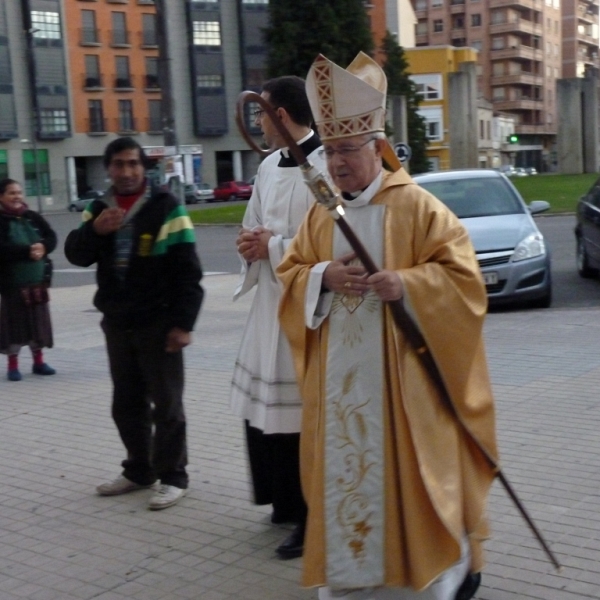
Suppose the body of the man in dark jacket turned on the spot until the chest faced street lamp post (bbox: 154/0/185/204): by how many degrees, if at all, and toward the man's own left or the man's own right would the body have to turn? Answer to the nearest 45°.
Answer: approximately 135° to the man's own right

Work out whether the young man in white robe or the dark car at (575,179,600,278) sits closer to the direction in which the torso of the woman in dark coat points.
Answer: the young man in white robe

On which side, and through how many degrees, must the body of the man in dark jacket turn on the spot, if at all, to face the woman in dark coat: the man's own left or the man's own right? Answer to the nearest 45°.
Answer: approximately 135° to the man's own right

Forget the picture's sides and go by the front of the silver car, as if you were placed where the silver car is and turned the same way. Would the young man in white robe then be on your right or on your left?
on your right

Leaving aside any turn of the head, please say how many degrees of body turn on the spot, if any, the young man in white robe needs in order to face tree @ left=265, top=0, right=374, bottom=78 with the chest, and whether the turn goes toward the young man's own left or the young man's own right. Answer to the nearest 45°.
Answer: approximately 135° to the young man's own right

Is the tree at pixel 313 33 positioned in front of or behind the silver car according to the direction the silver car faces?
behind

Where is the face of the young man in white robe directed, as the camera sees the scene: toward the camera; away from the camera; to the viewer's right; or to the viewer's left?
to the viewer's left

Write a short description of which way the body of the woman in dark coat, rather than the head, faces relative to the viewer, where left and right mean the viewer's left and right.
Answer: facing the viewer and to the right of the viewer
